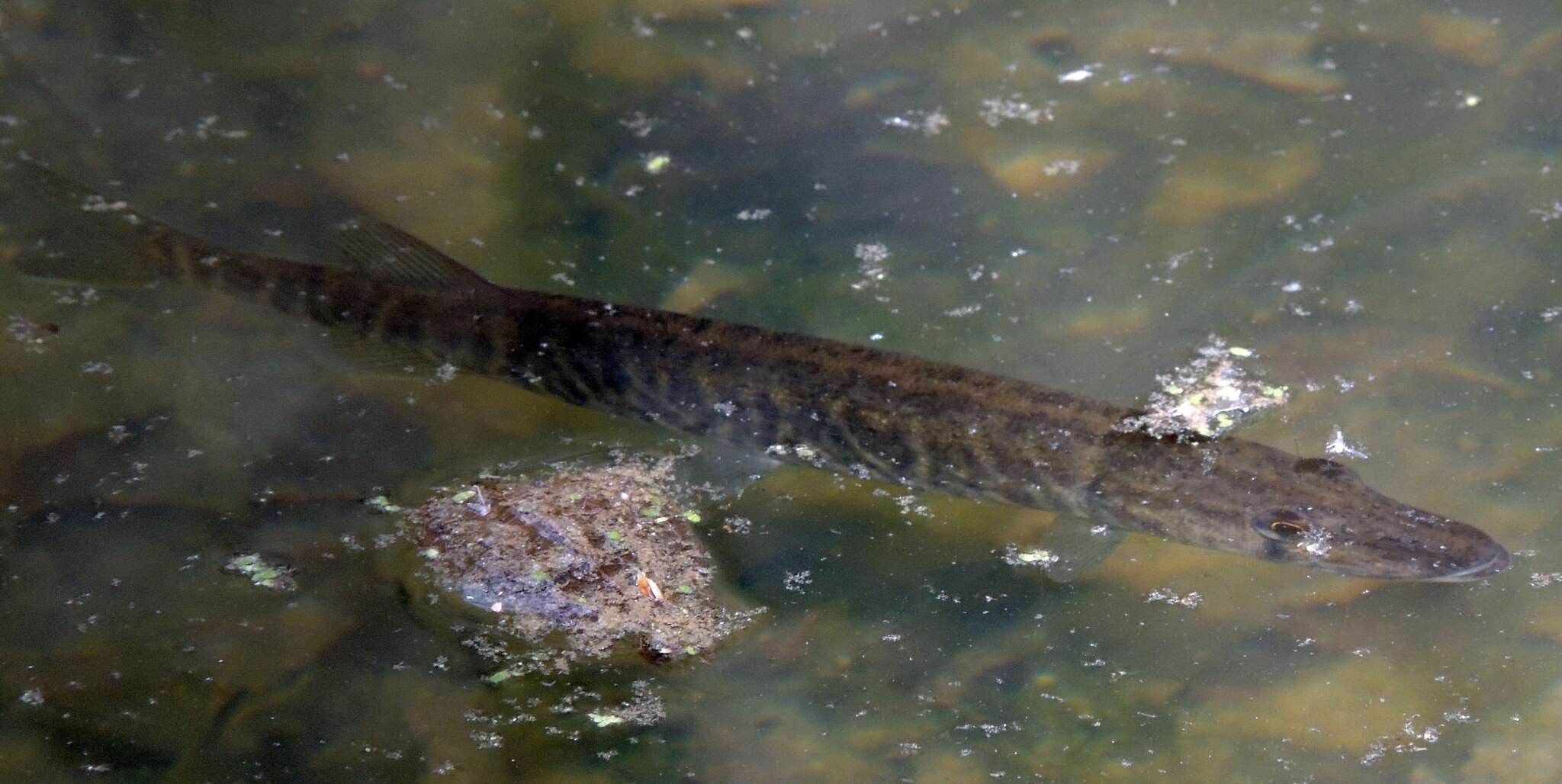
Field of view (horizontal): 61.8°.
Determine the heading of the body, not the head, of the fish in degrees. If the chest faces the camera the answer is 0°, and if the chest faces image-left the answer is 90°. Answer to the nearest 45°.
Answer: approximately 315°

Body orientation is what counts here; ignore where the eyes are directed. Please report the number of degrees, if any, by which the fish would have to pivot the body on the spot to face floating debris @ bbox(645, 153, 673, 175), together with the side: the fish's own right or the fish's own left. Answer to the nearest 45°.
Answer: approximately 180°

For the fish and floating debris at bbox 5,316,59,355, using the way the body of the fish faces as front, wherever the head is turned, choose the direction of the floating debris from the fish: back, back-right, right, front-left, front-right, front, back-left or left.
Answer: back-right
